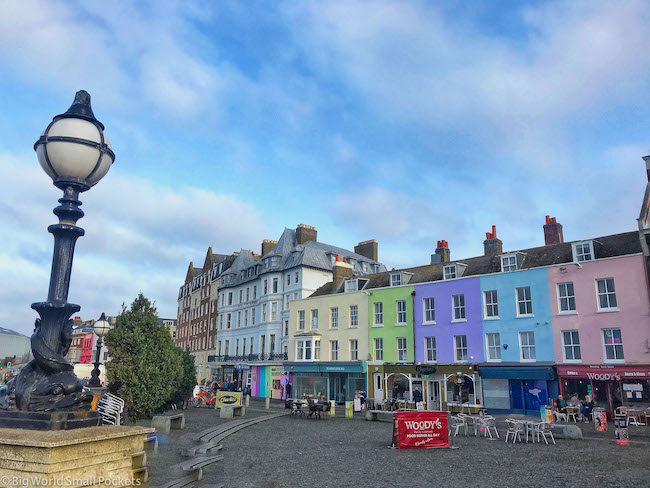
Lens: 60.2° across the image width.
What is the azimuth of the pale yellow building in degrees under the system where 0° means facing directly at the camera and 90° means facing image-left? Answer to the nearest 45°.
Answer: approximately 45°

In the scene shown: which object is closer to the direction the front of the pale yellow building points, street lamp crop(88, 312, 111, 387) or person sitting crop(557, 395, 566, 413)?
the street lamp

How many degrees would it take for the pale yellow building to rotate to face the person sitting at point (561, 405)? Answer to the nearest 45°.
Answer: approximately 90° to its left

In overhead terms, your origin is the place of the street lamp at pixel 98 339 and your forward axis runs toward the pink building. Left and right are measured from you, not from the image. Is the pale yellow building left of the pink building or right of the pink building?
left

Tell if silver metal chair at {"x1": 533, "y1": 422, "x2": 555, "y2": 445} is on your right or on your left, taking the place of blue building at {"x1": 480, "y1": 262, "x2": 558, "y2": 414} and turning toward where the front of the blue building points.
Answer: on your left

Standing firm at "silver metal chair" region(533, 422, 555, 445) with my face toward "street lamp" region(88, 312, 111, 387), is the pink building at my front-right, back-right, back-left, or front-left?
back-right

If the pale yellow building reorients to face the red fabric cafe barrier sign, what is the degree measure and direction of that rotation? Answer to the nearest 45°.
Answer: approximately 45° to its left

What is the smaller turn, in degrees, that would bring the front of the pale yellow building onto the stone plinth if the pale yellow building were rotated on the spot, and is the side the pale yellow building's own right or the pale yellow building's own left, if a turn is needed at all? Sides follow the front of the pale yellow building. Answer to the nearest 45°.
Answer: approximately 45° to the pale yellow building's own left

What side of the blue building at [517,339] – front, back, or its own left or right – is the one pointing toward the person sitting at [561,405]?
left

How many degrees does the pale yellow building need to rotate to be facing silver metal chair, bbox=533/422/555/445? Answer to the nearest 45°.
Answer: approximately 45° to its left
